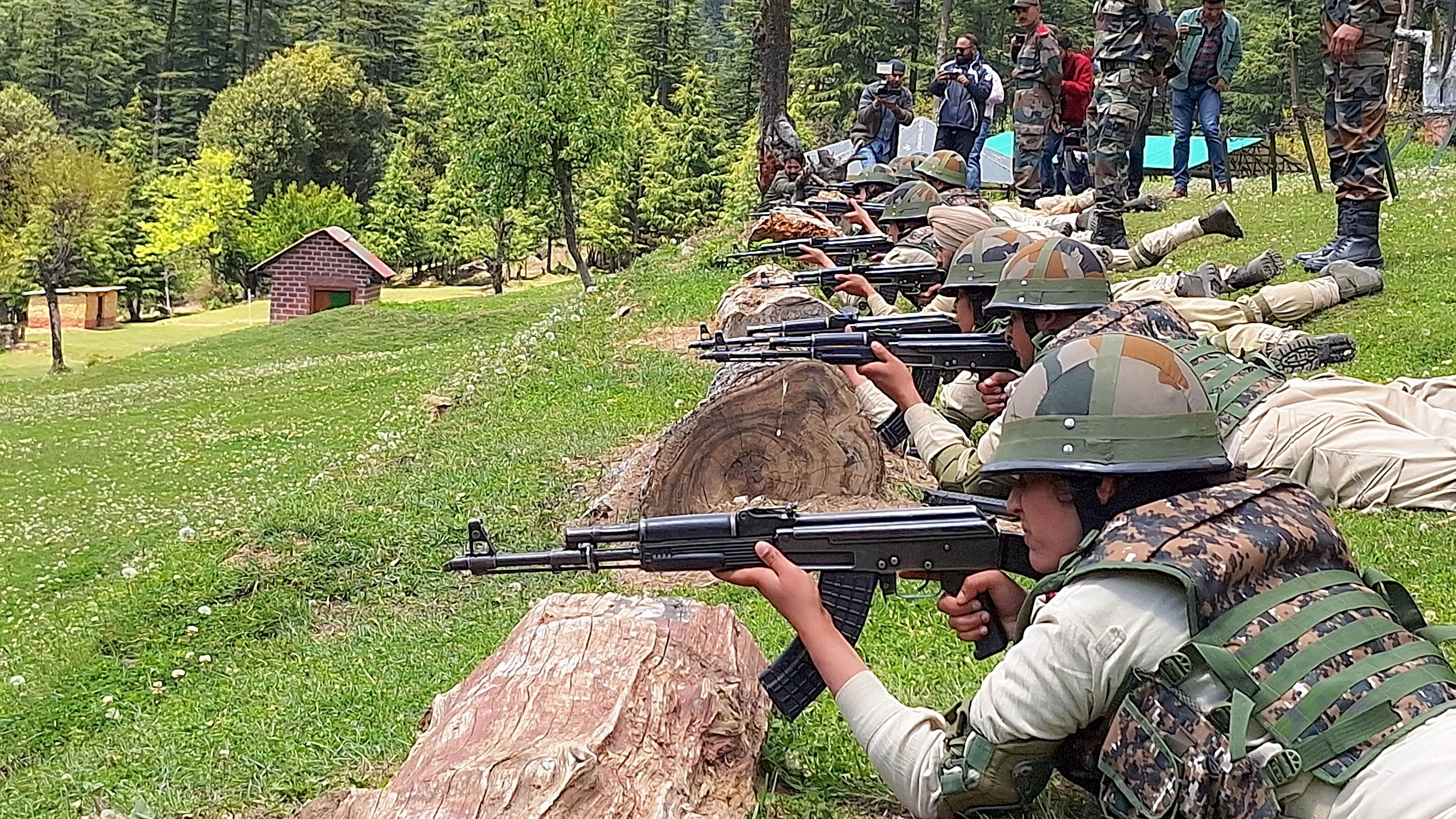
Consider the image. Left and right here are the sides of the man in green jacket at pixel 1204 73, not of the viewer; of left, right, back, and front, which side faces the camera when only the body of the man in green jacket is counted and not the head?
front

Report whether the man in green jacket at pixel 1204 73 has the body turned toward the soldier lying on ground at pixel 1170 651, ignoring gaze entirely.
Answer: yes

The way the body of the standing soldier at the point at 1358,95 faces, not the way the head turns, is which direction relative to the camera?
to the viewer's left

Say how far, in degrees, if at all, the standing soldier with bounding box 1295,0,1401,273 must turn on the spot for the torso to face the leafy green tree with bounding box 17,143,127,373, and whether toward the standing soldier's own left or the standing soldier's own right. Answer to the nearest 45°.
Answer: approximately 45° to the standing soldier's own right

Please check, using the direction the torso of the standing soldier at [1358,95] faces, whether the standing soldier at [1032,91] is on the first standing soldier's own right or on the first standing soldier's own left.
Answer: on the first standing soldier's own right

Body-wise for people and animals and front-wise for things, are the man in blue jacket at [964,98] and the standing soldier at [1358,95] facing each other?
no

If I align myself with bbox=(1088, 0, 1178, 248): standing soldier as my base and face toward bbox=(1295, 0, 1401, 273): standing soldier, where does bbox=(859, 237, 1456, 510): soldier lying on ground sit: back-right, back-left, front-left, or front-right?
front-right

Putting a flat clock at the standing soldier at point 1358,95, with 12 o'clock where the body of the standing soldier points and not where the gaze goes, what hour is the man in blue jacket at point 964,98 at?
The man in blue jacket is roughly at 2 o'clock from the standing soldier.

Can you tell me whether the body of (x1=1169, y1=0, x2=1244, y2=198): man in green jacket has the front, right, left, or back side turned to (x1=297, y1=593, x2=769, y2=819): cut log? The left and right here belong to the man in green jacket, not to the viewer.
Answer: front

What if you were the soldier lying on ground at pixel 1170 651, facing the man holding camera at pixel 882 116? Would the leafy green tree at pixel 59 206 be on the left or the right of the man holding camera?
left

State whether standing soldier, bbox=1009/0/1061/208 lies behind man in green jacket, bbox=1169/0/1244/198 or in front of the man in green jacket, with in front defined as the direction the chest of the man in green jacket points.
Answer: in front

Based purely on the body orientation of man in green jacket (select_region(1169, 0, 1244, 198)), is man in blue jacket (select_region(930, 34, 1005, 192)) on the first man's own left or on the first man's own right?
on the first man's own right

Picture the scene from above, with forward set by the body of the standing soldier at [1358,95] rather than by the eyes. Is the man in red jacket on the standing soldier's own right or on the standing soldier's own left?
on the standing soldier's own right

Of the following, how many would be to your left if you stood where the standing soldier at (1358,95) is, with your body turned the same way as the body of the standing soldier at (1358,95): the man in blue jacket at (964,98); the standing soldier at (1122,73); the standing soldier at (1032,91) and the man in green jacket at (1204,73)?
0

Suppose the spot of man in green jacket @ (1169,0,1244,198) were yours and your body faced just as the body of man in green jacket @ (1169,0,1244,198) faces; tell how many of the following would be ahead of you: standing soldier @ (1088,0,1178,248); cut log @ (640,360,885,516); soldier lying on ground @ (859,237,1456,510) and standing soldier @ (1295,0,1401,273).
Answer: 4

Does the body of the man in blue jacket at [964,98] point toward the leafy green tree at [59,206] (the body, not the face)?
no

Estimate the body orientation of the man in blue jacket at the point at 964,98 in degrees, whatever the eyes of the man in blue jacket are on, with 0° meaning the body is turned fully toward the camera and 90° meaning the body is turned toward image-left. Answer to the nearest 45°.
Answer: approximately 45°
